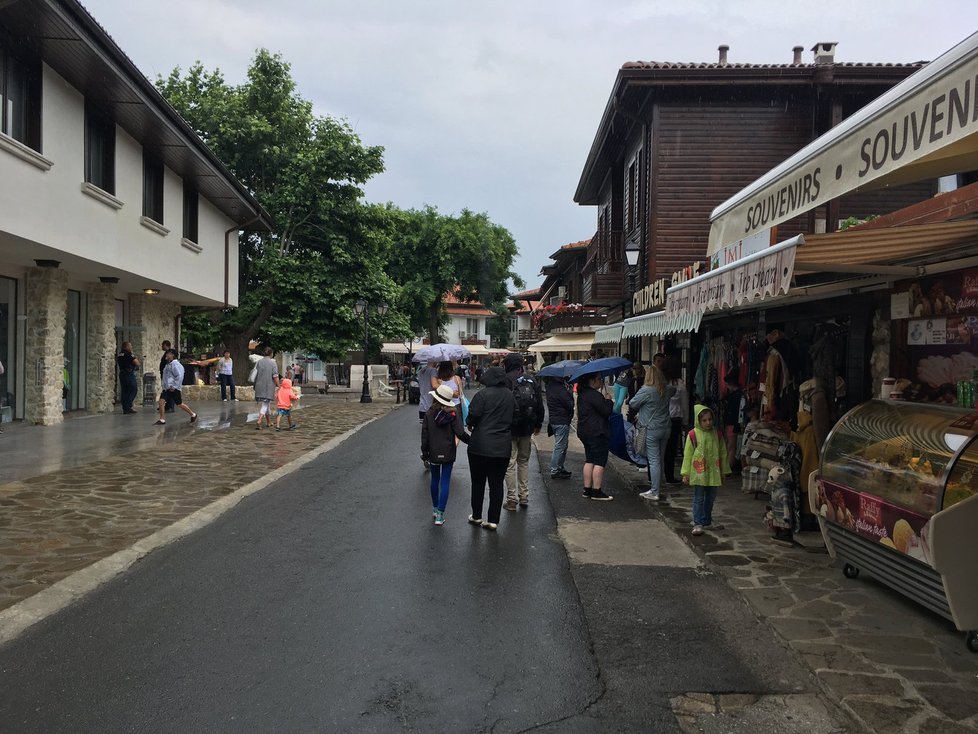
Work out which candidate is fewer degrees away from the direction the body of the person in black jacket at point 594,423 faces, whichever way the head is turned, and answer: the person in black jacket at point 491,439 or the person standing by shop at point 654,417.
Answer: the person standing by shop

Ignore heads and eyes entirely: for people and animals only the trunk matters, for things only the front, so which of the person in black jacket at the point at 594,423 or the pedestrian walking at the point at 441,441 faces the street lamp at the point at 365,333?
the pedestrian walking

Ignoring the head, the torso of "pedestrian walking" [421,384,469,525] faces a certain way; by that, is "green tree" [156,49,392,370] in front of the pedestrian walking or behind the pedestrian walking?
in front

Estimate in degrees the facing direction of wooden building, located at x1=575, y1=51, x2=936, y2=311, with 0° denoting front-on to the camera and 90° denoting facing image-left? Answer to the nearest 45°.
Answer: approximately 90°

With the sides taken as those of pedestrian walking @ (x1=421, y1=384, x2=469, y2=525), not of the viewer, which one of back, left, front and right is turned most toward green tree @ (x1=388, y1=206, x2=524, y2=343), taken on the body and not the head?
front

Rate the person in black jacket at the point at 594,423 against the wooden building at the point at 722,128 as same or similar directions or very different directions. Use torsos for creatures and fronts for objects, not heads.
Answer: very different directions

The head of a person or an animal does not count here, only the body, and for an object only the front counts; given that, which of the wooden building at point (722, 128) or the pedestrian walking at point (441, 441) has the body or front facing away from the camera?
the pedestrian walking

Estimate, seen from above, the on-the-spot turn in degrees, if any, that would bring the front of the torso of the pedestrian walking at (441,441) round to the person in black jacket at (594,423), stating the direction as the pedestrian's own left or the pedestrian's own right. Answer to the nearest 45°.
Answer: approximately 45° to the pedestrian's own right

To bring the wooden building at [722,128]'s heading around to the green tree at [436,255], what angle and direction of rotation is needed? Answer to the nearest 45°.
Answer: approximately 45° to its right

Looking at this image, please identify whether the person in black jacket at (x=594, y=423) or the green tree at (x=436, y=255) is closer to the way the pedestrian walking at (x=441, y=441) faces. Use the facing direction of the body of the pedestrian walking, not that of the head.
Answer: the green tree

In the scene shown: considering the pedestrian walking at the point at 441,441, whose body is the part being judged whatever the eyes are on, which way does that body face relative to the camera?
away from the camera

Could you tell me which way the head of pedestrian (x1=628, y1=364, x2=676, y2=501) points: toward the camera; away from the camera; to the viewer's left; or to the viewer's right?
away from the camera

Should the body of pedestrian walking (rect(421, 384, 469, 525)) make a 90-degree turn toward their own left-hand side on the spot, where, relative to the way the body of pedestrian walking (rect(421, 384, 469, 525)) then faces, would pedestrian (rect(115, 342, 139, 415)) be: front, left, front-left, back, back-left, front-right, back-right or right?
front-right
